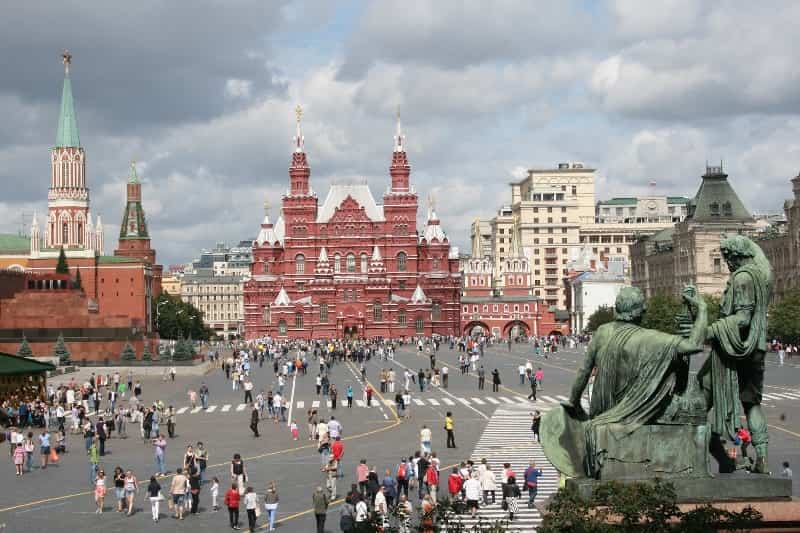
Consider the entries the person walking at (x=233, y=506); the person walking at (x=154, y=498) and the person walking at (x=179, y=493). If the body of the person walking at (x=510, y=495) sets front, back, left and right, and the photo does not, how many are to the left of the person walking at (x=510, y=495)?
3

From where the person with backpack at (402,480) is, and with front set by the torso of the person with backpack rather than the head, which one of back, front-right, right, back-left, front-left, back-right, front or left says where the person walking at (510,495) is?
back-right

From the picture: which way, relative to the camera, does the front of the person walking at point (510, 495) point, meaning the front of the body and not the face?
away from the camera

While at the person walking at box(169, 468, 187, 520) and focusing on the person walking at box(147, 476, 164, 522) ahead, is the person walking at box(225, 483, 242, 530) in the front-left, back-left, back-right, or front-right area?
back-left

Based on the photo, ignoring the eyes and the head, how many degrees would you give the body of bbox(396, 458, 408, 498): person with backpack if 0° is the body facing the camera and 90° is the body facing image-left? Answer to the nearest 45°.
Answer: approximately 180°

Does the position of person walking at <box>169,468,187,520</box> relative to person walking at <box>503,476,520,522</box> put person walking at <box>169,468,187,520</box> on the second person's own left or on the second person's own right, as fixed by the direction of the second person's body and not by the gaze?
on the second person's own left

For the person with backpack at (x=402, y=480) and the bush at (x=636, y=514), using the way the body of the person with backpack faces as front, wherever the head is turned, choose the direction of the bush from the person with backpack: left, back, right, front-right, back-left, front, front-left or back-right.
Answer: back

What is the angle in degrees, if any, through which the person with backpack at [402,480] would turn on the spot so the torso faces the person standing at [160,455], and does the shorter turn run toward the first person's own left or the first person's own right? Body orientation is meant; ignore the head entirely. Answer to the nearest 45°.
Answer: approximately 45° to the first person's own left

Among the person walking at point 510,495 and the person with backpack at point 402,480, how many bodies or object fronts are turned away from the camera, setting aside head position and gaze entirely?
2

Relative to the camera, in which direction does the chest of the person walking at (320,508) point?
away from the camera
